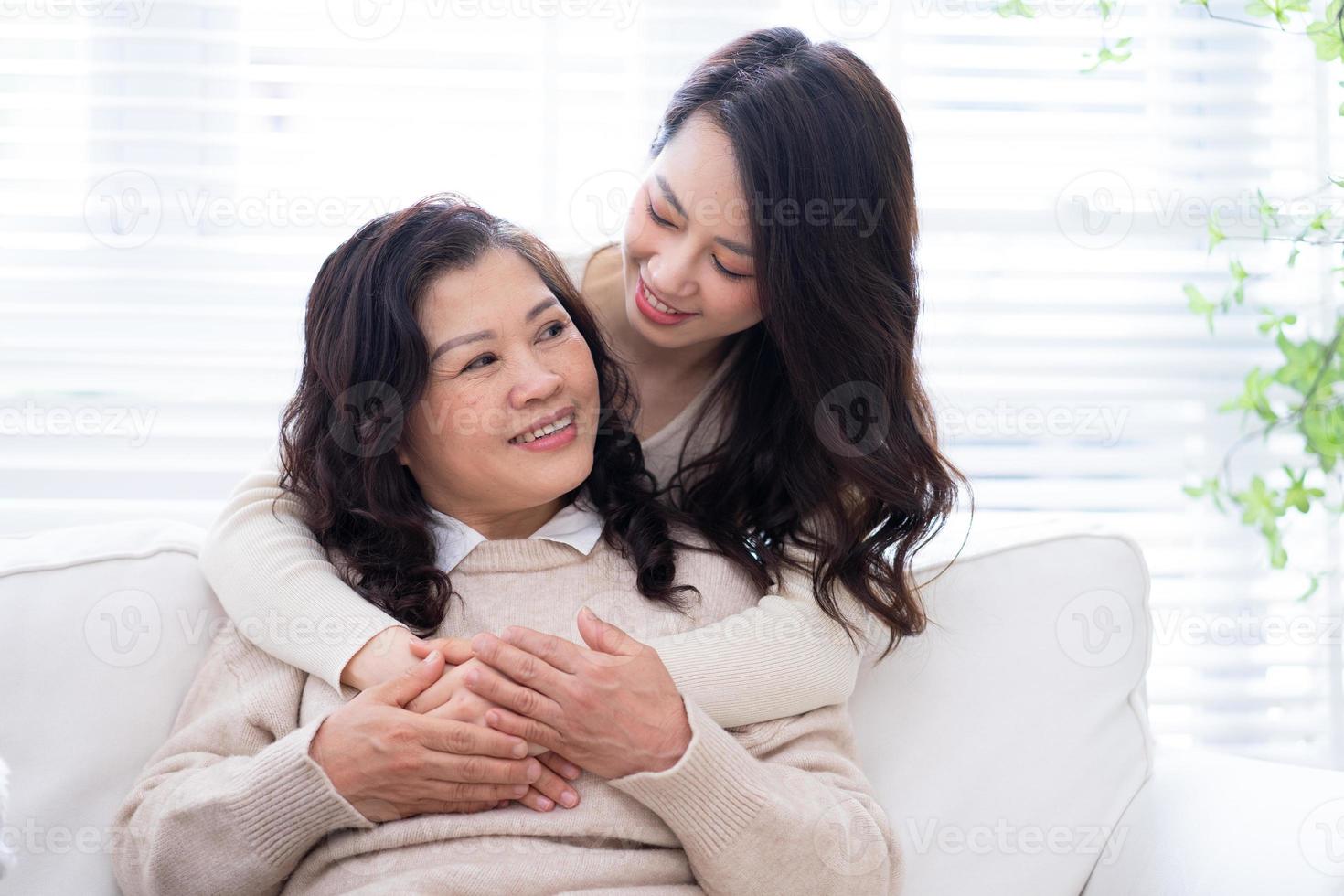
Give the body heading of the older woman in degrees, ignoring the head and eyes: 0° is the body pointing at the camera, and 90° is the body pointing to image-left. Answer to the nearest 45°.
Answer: approximately 0°

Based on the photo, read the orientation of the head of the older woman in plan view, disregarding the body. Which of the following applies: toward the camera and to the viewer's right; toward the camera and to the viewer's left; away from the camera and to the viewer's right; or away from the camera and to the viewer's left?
toward the camera and to the viewer's right

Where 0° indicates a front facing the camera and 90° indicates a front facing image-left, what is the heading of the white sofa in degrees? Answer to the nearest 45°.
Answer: approximately 0°
